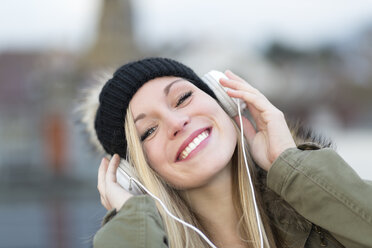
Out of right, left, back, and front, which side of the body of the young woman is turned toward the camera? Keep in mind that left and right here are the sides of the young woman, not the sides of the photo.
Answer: front
